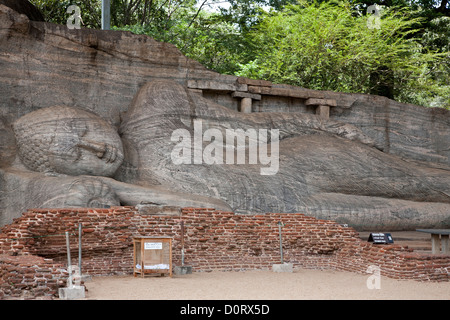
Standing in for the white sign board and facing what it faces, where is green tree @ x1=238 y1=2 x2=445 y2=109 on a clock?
The green tree is roughly at 7 o'clock from the white sign board.

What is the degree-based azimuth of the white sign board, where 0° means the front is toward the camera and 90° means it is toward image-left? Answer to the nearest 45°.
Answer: approximately 0°
